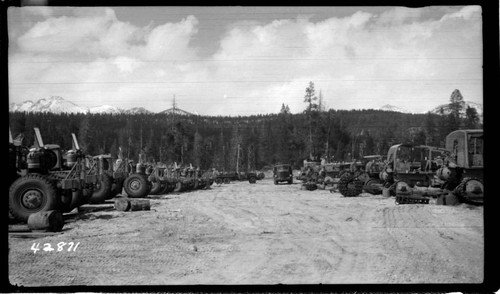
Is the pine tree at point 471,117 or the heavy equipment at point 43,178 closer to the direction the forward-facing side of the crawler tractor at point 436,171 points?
the heavy equipment

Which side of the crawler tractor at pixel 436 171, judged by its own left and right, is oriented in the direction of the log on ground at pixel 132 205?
front

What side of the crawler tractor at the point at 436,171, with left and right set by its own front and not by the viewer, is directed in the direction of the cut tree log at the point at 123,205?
front

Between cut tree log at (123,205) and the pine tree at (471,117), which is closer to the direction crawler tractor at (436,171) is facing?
the cut tree log
